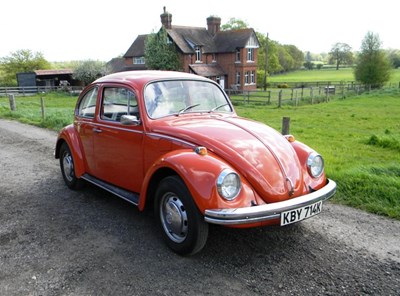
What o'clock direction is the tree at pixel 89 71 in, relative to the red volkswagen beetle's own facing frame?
The tree is roughly at 7 o'clock from the red volkswagen beetle.

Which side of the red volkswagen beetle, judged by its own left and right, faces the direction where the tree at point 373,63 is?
left

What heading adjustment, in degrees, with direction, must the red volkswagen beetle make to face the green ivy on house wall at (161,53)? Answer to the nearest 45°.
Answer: approximately 135° to its left

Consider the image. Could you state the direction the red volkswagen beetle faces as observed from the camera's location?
facing the viewer and to the right of the viewer

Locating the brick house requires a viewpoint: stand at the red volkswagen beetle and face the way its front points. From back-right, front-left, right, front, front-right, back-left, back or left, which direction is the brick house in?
back-left

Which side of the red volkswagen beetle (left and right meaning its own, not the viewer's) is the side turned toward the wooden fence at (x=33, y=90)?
back
